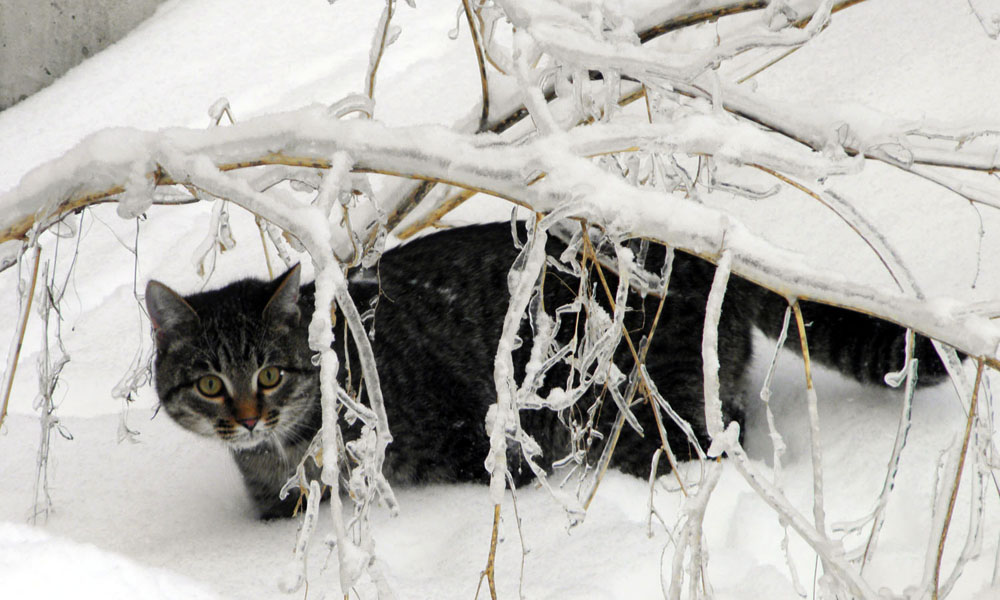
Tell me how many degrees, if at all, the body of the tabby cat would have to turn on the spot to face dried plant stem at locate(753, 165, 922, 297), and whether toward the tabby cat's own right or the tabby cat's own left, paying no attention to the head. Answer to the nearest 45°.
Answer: approximately 135° to the tabby cat's own left

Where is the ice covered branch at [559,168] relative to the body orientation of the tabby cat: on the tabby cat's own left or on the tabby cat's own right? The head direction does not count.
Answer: on the tabby cat's own left

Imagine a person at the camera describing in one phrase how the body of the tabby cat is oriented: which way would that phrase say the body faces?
to the viewer's left
